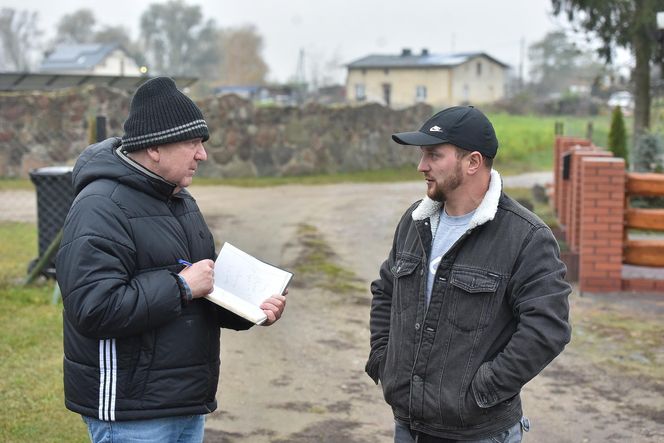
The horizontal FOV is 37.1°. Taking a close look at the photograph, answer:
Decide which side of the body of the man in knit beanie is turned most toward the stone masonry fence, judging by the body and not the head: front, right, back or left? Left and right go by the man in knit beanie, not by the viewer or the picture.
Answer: left

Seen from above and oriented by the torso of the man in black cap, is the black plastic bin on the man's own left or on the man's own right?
on the man's own right

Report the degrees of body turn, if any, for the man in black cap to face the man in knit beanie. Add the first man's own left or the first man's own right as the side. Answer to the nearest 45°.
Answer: approximately 45° to the first man's own right

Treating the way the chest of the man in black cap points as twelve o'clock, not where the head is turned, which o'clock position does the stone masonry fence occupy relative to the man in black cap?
The stone masonry fence is roughly at 4 o'clock from the man in black cap.

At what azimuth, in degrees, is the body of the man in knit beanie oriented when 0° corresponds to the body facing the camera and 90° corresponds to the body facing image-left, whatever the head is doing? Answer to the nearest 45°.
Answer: approximately 270°

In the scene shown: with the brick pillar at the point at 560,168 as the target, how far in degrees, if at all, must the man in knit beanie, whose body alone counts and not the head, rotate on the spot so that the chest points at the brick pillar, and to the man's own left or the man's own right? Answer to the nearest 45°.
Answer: approximately 45° to the man's own left

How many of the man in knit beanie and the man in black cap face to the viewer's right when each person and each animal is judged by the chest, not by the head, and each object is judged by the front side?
1

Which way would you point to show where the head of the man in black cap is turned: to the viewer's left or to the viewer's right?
to the viewer's left

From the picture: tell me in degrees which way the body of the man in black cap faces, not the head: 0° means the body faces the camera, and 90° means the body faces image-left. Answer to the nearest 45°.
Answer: approximately 45°

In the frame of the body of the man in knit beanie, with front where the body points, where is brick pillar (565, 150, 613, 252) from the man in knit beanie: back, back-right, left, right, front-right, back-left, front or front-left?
front-left

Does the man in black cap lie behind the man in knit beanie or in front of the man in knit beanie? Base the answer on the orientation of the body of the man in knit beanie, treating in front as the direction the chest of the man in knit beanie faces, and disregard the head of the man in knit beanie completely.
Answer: in front

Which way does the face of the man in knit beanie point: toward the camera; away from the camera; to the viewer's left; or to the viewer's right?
to the viewer's right

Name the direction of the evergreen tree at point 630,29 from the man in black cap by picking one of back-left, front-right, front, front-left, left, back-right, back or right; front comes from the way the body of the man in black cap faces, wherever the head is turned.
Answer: back-right

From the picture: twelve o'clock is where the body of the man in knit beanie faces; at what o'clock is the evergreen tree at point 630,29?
The evergreen tree is roughly at 10 o'clock from the man in knit beanie.

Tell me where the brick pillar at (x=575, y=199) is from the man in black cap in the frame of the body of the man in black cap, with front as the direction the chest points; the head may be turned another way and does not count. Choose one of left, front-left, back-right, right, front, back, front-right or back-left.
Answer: back-right
